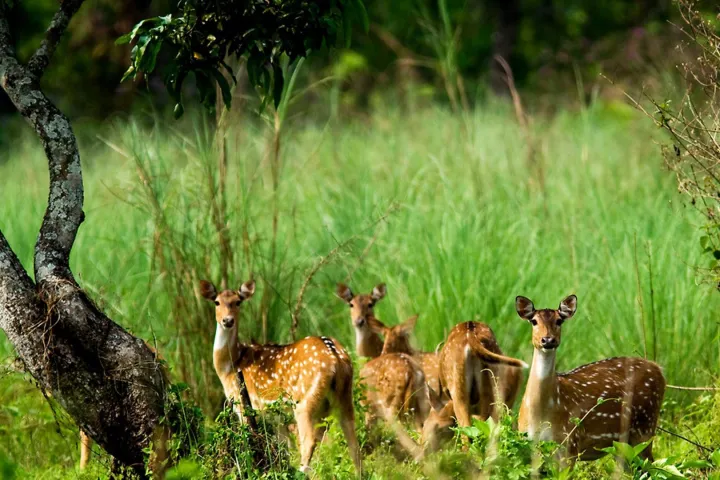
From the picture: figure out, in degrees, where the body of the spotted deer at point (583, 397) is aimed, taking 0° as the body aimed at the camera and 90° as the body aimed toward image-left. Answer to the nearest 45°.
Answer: approximately 45°

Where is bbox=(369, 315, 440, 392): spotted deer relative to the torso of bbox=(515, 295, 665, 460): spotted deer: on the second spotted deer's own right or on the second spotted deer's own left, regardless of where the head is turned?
on the second spotted deer's own right

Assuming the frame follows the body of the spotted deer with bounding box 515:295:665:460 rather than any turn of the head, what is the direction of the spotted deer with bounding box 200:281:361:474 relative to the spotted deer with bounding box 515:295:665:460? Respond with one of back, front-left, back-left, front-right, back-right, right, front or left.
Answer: front-right

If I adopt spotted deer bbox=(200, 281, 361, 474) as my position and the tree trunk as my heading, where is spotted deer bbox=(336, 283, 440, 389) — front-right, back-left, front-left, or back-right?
back-right

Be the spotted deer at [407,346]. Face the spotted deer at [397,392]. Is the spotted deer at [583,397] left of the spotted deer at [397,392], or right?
left

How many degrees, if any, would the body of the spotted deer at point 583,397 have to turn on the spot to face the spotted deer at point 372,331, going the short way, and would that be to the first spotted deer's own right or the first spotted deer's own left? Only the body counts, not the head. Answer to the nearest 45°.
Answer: approximately 90° to the first spotted deer's own right
